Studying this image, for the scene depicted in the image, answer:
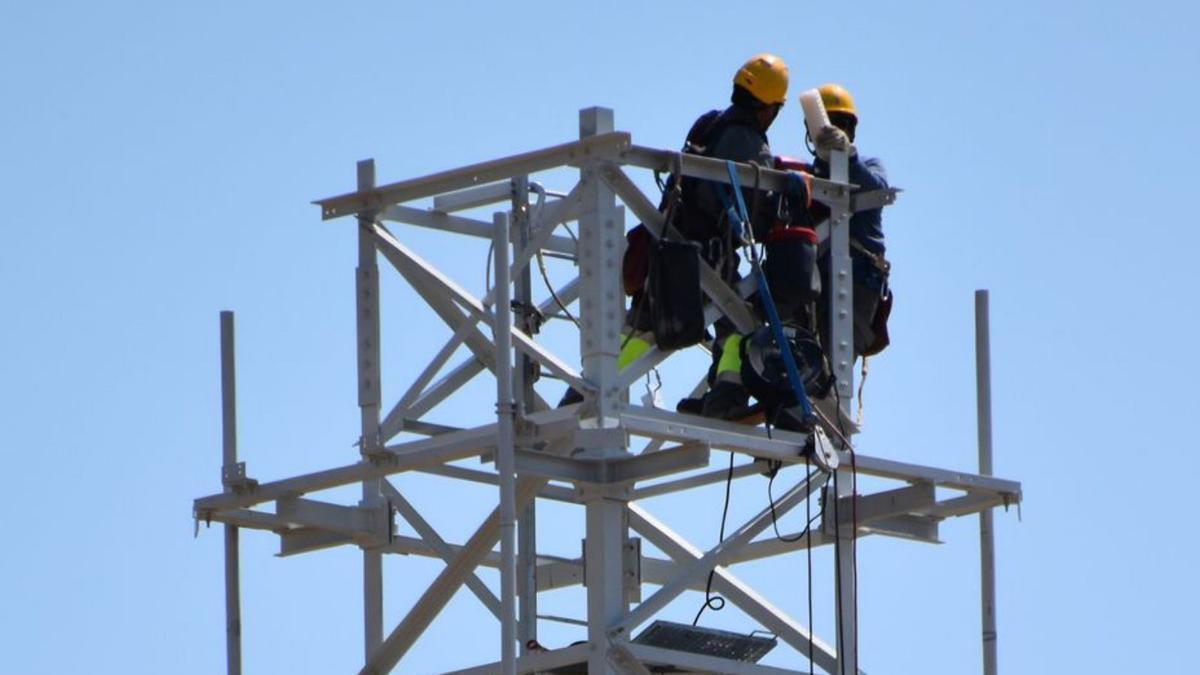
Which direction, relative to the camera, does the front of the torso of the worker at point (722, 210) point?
to the viewer's right

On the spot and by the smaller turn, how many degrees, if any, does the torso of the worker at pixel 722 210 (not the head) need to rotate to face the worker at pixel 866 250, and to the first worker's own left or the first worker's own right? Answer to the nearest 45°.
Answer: approximately 45° to the first worker's own left
